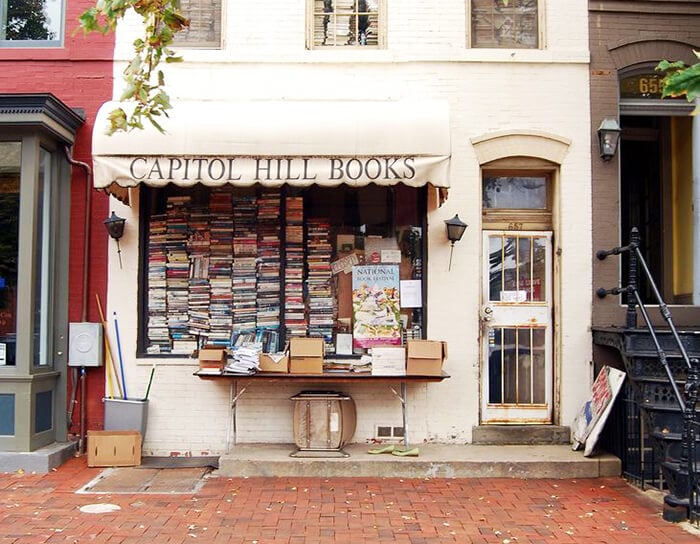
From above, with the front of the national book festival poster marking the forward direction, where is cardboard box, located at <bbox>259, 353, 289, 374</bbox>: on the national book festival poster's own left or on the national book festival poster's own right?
on the national book festival poster's own right

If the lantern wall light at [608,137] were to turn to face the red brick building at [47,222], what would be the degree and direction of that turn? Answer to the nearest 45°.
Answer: approximately 90° to its right

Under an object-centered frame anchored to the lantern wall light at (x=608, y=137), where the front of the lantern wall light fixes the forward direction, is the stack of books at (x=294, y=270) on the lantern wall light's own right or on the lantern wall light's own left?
on the lantern wall light's own right

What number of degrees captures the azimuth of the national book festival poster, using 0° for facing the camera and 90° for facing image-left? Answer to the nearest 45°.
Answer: approximately 0°

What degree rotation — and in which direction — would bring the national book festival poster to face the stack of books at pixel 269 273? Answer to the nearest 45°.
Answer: approximately 90° to its right
